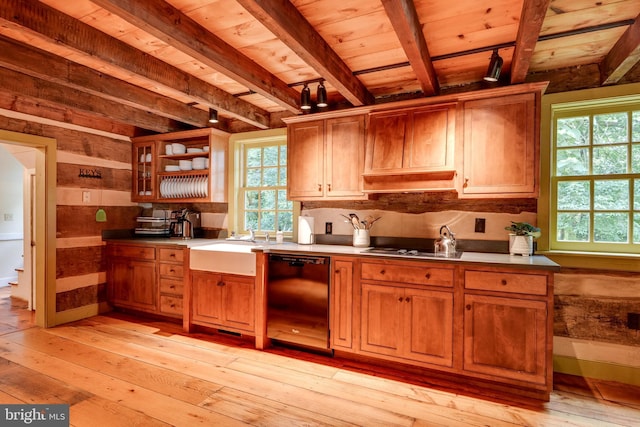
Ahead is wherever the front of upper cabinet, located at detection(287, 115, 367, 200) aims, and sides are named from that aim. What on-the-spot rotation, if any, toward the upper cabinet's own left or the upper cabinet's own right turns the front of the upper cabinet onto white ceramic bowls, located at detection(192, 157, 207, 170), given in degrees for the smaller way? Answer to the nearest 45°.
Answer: approximately 90° to the upper cabinet's own right

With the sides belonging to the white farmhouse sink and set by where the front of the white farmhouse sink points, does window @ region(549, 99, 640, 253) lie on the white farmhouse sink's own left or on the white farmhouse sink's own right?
on the white farmhouse sink's own left

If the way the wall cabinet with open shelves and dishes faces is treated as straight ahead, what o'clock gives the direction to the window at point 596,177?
The window is roughly at 9 o'clock from the wall cabinet with open shelves and dishes.

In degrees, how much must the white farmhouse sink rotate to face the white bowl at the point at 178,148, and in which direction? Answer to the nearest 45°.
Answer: approximately 90° to its right

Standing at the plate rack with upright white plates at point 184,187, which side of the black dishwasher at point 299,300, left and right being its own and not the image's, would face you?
right

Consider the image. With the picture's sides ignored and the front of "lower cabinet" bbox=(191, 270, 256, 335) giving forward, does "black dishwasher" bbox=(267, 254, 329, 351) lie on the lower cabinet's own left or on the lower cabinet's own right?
on the lower cabinet's own left

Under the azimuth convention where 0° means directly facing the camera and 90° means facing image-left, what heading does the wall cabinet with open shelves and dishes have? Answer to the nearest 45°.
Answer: approximately 45°

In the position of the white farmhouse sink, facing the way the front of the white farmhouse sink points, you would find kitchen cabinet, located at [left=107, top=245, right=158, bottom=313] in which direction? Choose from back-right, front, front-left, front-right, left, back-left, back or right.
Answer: right

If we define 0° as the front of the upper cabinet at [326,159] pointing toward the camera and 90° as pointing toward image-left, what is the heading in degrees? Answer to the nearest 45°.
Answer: approximately 45°

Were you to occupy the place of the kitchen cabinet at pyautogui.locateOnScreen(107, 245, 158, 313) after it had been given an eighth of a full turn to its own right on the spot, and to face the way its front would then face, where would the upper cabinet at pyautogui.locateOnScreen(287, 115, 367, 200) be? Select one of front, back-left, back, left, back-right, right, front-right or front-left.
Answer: back-left

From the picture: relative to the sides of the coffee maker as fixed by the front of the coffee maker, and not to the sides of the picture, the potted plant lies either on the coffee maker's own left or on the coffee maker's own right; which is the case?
on the coffee maker's own left

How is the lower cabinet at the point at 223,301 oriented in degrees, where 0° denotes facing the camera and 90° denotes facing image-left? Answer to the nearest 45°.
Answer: approximately 45°

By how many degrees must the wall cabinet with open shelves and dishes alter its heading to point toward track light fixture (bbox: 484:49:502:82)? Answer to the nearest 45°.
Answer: approximately 90° to its left
